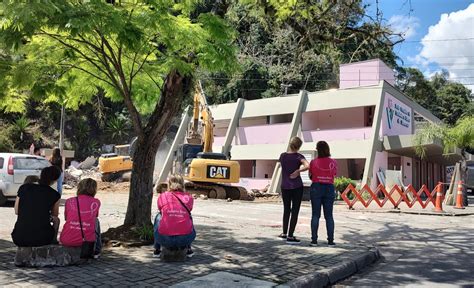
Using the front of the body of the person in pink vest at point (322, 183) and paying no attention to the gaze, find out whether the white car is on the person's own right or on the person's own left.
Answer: on the person's own left

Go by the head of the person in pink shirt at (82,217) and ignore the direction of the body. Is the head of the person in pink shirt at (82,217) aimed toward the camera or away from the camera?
away from the camera

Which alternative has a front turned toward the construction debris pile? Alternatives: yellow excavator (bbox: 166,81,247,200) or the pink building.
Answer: the yellow excavator

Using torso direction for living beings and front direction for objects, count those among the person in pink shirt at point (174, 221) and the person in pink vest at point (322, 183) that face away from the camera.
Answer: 2

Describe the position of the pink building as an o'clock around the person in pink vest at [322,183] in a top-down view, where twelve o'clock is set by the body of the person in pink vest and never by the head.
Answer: The pink building is roughly at 12 o'clock from the person in pink vest.

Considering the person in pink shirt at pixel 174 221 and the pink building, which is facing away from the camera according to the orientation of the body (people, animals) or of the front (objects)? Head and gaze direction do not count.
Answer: the person in pink shirt

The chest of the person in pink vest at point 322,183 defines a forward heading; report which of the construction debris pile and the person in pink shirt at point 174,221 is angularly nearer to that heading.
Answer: the construction debris pile

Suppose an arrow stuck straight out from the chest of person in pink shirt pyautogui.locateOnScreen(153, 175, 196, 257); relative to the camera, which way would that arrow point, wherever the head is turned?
away from the camera

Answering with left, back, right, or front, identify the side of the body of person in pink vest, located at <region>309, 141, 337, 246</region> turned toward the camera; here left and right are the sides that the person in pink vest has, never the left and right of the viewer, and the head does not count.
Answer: back

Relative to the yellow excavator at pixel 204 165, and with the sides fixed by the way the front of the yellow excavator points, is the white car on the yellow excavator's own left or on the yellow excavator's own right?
on the yellow excavator's own left

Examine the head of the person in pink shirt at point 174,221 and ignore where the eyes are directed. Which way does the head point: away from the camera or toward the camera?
away from the camera

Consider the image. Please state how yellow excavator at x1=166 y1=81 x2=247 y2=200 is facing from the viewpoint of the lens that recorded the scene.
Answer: facing away from the viewer and to the left of the viewer

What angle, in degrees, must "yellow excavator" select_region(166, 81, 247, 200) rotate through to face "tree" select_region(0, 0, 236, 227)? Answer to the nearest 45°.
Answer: approximately 135° to its left

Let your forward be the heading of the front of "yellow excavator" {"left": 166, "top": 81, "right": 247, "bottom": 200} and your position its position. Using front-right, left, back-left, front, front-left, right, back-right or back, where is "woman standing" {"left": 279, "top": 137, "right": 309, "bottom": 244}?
back-left
